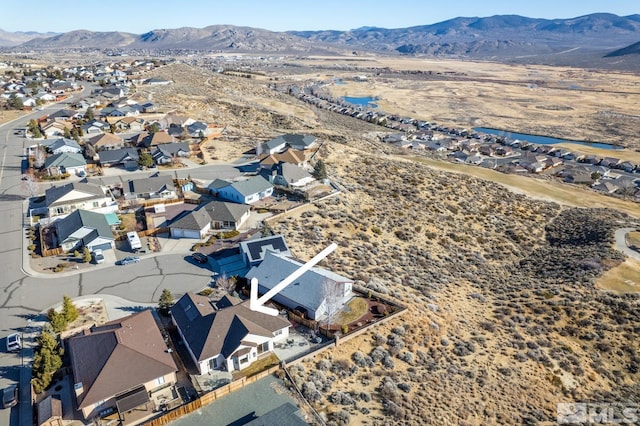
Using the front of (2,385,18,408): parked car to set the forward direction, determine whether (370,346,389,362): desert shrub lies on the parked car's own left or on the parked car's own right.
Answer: on the parked car's own right

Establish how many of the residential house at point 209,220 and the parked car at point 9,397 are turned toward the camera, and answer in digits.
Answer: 1

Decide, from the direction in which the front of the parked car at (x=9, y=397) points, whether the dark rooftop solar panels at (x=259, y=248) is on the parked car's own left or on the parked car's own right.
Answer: on the parked car's own right

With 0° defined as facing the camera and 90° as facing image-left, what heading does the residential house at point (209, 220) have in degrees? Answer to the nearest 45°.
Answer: approximately 0°

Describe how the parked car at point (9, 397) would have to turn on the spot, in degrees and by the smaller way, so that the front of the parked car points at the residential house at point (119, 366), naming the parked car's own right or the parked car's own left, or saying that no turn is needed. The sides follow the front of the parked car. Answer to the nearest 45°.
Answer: approximately 135° to the parked car's own right

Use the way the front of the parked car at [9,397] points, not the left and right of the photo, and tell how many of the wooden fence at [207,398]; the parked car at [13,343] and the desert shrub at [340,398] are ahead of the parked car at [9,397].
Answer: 1

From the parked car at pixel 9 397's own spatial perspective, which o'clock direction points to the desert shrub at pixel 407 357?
The desert shrub is roughly at 4 o'clock from the parked car.

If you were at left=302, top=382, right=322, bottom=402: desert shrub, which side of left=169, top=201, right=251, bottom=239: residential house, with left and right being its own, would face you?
front

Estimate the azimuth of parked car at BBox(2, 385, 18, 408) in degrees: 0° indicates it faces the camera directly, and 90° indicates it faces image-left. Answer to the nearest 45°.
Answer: approximately 180°

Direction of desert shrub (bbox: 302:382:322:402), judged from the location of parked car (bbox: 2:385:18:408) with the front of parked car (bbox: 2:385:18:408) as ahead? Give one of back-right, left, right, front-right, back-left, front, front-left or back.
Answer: back-right

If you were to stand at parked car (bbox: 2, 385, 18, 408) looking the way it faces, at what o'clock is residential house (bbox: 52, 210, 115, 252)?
The residential house is roughly at 1 o'clock from the parked car.

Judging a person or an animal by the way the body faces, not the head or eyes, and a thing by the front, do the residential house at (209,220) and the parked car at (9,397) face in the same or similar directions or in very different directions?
very different directions

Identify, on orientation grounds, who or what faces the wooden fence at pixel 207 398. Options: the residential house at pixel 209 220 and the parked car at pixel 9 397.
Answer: the residential house

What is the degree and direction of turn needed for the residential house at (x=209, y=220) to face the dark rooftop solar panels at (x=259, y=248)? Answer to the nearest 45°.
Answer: approximately 45° to its left

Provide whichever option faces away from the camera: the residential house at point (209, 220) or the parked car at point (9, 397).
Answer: the parked car

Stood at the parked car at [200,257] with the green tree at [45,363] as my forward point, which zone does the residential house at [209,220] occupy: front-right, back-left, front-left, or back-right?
back-right

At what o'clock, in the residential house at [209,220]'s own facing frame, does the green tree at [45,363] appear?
The green tree is roughly at 1 o'clock from the residential house.

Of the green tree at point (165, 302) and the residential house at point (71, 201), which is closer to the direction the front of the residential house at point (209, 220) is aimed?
the green tree
